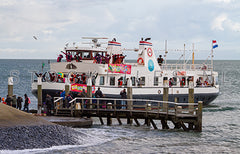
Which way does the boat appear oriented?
to the viewer's left

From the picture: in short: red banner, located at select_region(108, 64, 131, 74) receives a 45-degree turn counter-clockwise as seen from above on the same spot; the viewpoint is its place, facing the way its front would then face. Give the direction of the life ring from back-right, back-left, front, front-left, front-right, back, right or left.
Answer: left

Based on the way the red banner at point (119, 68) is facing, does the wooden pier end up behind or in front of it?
in front

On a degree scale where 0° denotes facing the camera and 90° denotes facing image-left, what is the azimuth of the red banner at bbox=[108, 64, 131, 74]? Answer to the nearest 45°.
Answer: approximately 0°
